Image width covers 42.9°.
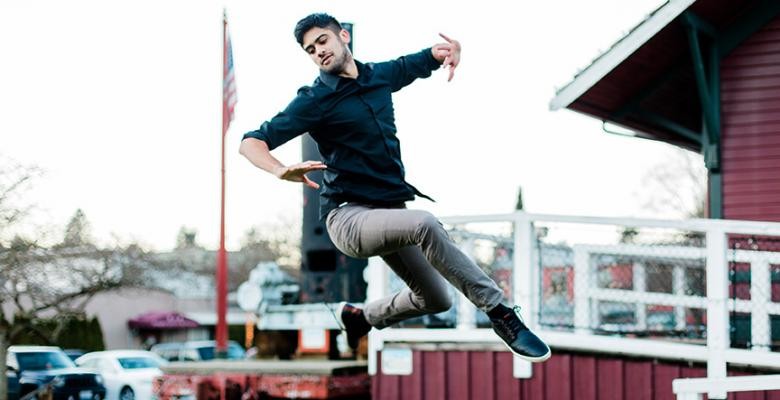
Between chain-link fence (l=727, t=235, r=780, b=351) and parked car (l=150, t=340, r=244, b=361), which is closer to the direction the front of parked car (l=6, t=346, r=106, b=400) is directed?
the chain-link fence

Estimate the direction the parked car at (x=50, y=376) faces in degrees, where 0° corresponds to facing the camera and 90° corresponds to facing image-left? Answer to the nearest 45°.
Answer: approximately 315°

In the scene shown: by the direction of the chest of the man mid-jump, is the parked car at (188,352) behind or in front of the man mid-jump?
behind

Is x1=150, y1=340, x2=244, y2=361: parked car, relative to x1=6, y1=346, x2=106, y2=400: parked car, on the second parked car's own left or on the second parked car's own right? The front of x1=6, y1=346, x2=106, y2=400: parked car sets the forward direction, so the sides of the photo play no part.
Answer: on the second parked car's own left

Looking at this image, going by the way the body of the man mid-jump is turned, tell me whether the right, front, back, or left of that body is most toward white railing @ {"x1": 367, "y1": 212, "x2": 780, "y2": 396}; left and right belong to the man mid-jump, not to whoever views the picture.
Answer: left

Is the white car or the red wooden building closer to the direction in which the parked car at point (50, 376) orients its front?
the red wooden building
